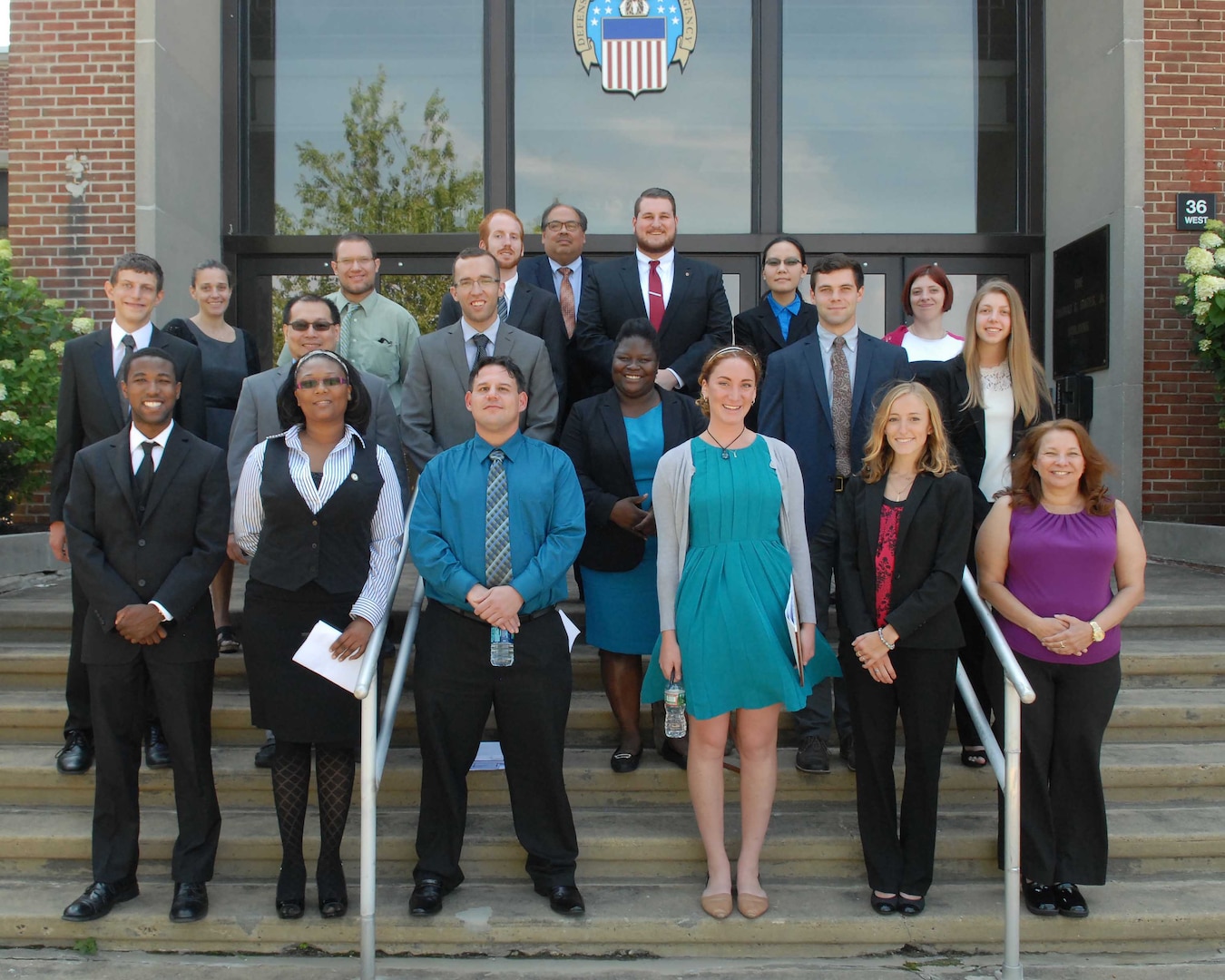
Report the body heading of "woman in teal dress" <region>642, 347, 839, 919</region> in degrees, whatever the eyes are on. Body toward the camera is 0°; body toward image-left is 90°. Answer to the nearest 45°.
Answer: approximately 0°

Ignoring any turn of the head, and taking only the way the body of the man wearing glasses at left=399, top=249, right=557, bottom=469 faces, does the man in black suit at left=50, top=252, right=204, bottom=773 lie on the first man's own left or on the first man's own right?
on the first man's own right

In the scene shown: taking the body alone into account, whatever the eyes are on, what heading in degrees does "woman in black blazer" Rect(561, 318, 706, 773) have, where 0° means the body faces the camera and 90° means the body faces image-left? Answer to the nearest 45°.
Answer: approximately 0°
